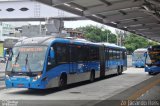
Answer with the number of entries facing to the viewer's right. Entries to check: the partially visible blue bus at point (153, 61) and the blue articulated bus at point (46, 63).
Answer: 0

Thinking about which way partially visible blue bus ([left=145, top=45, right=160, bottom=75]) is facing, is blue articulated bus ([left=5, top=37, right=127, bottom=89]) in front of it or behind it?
in front

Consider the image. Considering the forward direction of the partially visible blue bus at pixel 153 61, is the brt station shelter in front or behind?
in front

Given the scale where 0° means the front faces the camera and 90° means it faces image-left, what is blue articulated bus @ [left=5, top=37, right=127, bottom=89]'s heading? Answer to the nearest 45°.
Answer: approximately 45°

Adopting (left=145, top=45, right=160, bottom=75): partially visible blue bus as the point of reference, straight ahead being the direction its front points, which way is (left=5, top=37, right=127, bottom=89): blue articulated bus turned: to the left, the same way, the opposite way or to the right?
the same way

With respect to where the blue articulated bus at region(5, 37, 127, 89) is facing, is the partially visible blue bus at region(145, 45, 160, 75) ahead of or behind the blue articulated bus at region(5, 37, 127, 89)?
behind
